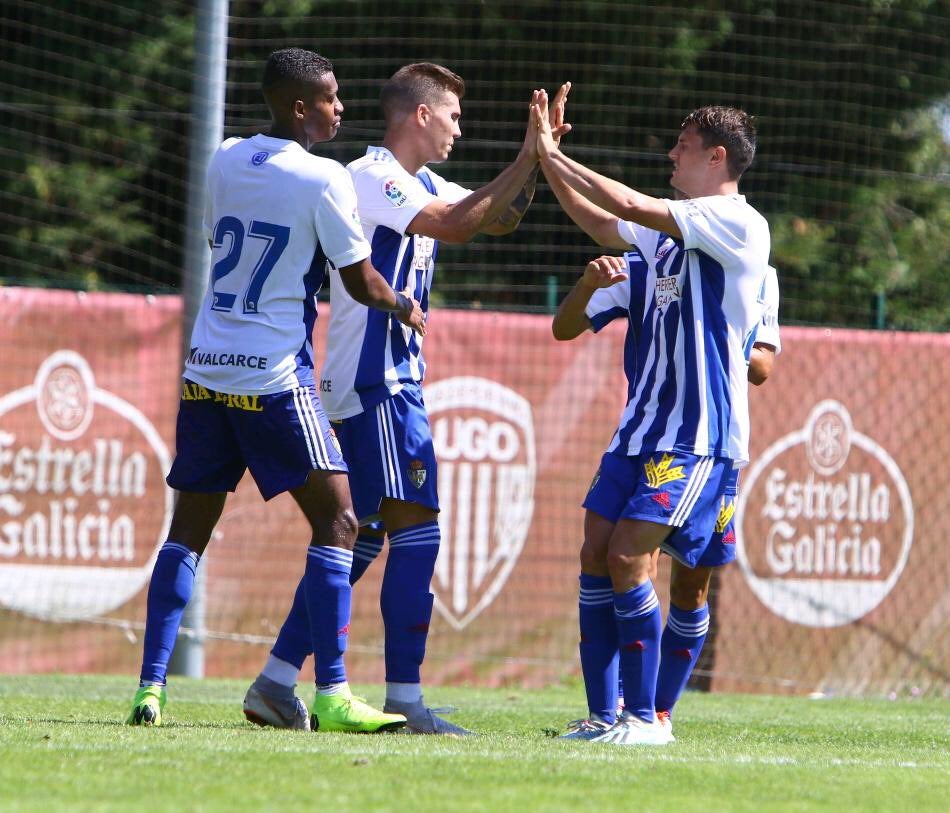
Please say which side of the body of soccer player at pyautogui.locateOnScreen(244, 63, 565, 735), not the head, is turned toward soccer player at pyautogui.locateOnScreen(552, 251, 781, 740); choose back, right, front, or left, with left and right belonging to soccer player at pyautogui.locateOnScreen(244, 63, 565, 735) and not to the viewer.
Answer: front

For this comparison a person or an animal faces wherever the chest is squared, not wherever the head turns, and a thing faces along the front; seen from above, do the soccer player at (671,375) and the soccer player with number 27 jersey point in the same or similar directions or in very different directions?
very different directions

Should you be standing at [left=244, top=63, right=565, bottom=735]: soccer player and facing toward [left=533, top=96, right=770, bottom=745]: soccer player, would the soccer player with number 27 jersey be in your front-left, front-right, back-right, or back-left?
back-right

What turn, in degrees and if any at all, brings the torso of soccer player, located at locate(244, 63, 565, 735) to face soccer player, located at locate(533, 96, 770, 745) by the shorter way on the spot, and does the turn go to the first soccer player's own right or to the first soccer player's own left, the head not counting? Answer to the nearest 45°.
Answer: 0° — they already face them

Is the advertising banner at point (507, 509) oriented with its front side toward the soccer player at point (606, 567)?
yes

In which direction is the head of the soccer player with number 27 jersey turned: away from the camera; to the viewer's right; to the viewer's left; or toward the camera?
to the viewer's right

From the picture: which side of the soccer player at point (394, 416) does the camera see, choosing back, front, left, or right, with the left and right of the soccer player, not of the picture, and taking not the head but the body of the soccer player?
right

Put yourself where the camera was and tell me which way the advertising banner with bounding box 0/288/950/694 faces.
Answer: facing the viewer

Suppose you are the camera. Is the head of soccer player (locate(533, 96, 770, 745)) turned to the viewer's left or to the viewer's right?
to the viewer's left

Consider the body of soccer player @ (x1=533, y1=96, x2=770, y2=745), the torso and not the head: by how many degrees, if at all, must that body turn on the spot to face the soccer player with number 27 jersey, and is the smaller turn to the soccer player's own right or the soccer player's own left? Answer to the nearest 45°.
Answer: approximately 45° to the soccer player's own right

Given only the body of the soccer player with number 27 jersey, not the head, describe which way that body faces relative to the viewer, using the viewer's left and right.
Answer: facing away from the viewer and to the right of the viewer

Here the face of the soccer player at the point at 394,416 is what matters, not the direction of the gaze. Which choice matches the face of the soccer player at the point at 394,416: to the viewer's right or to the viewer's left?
to the viewer's right

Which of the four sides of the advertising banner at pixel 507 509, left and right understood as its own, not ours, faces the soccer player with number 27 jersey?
front

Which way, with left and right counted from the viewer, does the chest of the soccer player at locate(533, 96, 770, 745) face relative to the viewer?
facing the viewer and to the left of the viewer

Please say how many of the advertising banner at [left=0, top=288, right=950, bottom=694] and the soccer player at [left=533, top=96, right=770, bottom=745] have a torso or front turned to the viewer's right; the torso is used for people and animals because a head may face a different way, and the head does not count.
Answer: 0

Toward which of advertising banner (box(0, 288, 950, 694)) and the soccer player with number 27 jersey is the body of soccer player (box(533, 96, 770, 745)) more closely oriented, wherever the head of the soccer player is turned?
the soccer player with number 27 jersey
